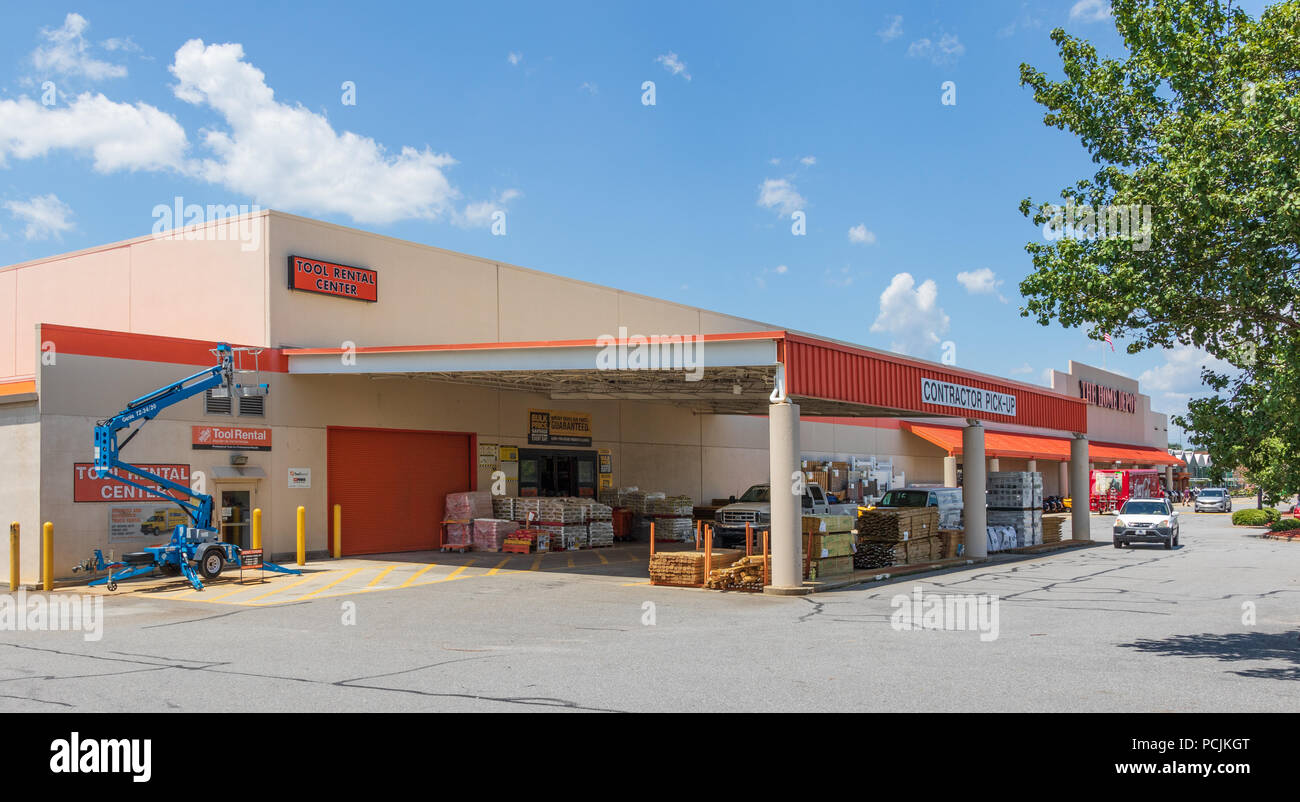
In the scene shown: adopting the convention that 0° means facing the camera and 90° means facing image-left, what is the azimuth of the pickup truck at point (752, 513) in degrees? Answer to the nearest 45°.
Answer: approximately 45°

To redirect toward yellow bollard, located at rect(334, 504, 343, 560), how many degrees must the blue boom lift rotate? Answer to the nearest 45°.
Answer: approximately 135° to its right

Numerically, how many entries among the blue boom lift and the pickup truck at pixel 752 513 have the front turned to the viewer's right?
0

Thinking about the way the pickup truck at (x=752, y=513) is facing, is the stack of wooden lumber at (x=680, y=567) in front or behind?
in front

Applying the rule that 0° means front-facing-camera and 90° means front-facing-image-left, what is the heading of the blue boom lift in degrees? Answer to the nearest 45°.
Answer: approximately 90°

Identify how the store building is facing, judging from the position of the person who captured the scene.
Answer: facing the viewer and to the right of the viewer
